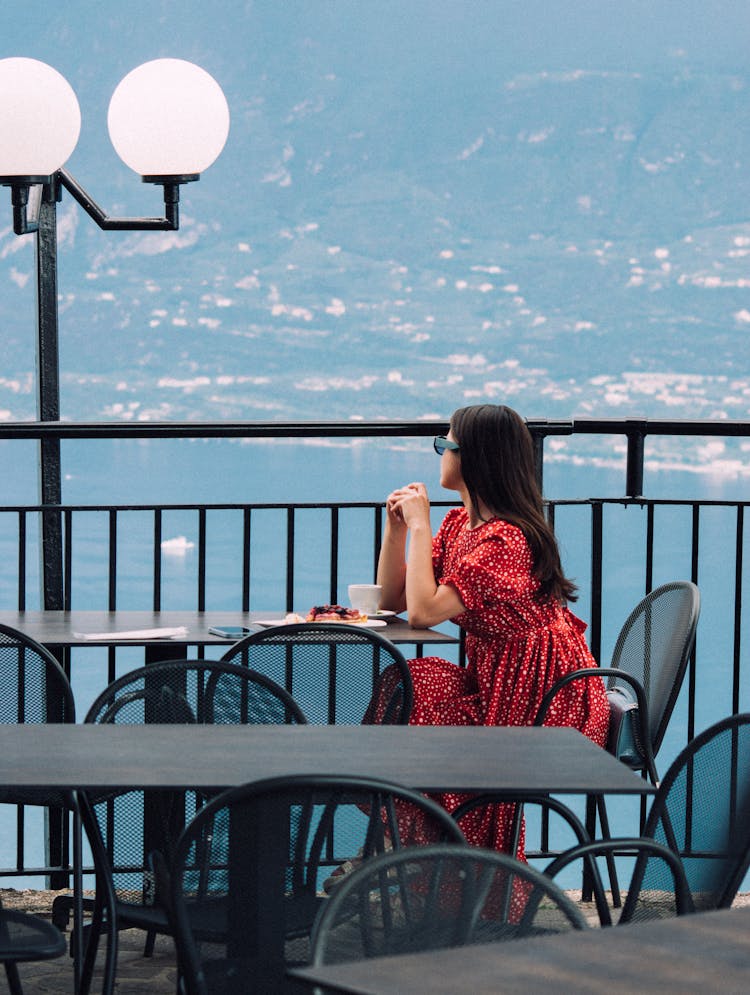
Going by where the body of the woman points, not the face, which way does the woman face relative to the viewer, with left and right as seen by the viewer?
facing to the left of the viewer

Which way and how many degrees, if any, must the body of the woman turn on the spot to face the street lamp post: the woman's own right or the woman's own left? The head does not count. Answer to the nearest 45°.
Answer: approximately 45° to the woman's own right

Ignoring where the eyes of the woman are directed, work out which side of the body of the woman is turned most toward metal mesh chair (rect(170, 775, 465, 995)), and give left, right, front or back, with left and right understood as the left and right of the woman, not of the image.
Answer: left

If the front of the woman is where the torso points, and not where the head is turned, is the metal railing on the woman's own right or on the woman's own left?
on the woman's own right

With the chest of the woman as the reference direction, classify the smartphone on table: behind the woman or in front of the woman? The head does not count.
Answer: in front

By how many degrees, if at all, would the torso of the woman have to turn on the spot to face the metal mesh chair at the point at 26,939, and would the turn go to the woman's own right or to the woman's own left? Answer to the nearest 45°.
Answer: approximately 45° to the woman's own left

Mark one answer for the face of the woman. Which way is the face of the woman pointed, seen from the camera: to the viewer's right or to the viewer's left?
to the viewer's left

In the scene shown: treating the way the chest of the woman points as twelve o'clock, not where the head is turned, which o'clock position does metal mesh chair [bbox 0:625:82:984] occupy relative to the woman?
The metal mesh chair is roughly at 11 o'clock from the woman.

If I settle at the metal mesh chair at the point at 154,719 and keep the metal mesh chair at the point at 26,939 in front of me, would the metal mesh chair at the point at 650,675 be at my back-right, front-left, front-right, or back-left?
back-left

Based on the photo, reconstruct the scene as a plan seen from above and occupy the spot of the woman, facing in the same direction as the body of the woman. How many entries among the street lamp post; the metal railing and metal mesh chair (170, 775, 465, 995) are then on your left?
1
